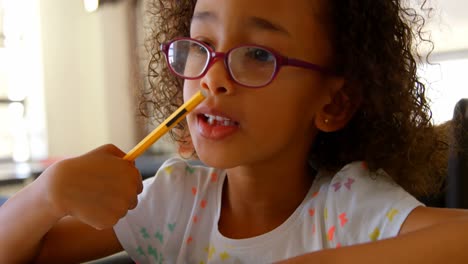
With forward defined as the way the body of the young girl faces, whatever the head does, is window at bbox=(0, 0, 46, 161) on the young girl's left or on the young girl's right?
on the young girl's right

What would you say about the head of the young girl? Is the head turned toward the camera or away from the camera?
toward the camera

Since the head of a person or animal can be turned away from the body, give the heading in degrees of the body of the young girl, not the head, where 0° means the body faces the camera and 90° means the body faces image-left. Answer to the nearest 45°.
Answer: approximately 45°
